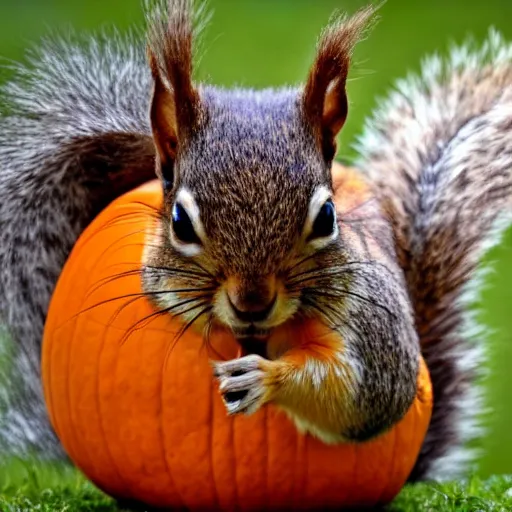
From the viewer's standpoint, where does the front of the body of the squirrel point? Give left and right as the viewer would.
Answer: facing the viewer
